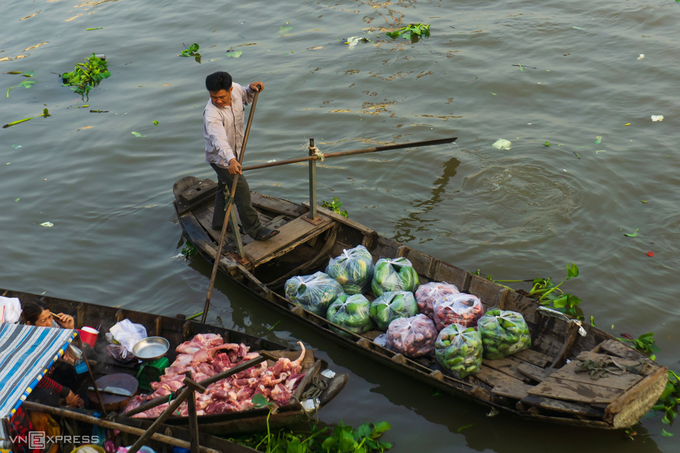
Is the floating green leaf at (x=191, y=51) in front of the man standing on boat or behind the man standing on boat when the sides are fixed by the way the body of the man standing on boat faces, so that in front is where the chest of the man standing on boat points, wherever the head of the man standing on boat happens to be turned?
behind

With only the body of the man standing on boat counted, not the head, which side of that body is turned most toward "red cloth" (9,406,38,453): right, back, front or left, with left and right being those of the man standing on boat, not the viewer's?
right

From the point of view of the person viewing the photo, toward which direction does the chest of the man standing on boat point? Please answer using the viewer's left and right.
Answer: facing the viewer and to the right of the viewer

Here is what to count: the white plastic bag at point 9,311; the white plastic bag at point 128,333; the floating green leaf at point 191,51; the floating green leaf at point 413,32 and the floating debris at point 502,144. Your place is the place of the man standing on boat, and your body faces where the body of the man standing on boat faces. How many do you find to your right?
2

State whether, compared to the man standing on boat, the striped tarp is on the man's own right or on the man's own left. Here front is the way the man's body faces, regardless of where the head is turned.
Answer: on the man's own right

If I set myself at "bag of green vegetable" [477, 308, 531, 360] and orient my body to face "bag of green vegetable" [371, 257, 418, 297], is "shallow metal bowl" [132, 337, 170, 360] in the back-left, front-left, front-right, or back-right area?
front-left

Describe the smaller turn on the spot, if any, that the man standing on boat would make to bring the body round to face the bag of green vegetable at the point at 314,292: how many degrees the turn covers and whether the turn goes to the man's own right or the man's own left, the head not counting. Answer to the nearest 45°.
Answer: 0° — they already face it

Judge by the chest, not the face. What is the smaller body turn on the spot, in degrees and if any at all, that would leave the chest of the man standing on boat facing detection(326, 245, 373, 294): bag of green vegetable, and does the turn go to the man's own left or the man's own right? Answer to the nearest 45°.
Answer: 0° — they already face it

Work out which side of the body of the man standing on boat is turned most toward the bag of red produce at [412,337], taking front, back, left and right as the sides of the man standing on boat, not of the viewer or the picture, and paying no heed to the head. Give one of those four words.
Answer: front

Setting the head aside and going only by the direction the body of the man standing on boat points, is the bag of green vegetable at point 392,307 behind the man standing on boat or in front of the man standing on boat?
in front

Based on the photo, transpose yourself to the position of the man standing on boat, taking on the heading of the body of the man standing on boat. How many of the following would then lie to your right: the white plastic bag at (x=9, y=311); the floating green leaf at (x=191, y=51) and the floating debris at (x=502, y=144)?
1
